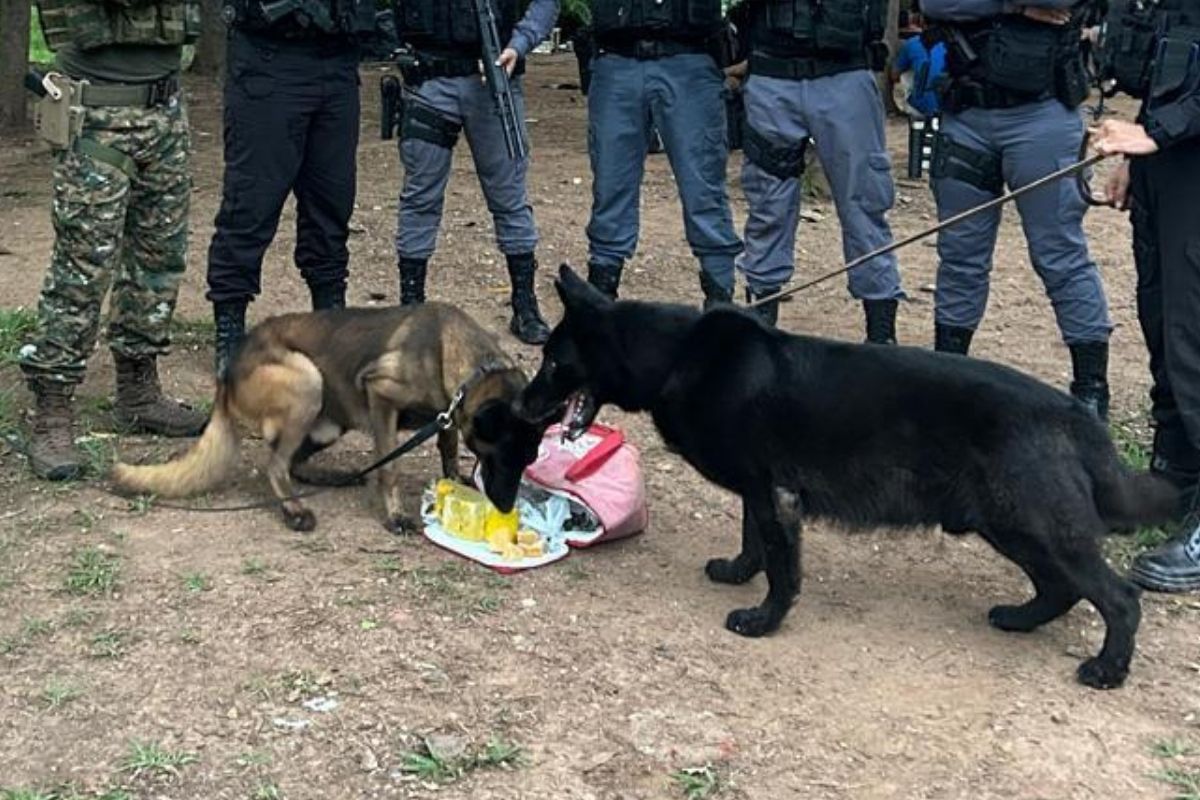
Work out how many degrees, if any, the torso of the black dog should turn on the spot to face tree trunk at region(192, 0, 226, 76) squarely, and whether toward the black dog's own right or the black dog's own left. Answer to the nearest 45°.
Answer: approximately 45° to the black dog's own right

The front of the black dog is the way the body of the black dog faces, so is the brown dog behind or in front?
in front

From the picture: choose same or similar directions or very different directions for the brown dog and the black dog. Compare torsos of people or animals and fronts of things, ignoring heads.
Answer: very different directions

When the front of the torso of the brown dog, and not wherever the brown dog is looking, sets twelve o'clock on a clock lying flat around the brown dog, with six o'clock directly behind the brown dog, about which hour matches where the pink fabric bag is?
The pink fabric bag is roughly at 1 o'clock from the brown dog.

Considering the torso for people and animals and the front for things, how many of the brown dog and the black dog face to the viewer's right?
1

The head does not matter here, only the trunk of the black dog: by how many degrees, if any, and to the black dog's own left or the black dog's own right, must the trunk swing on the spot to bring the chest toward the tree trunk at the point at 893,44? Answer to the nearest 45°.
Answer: approximately 90° to the black dog's own right

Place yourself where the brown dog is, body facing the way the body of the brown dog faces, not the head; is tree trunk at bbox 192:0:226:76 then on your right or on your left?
on your left

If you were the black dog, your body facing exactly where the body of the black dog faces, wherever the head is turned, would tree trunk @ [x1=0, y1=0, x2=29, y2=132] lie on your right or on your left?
on your right

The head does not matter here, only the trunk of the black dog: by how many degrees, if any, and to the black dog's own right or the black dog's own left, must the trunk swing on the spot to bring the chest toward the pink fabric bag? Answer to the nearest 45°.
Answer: approximately 45° to the black dog's own right

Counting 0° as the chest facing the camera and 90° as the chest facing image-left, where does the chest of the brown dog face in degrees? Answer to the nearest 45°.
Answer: approximately 270°

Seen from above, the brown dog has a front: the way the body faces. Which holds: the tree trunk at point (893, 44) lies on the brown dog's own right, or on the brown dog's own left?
on the brown dog's own left

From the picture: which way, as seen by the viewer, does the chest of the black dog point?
to the viewer's left
